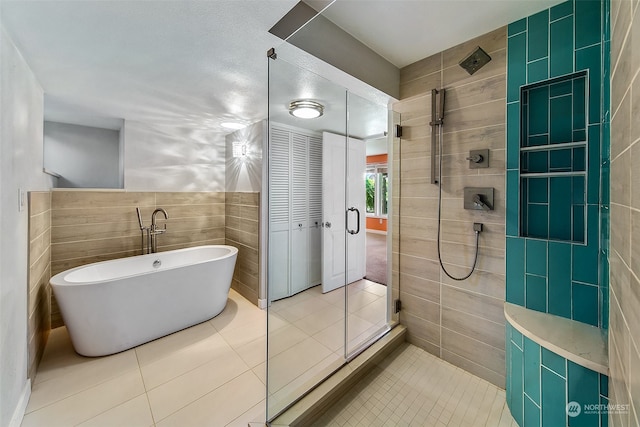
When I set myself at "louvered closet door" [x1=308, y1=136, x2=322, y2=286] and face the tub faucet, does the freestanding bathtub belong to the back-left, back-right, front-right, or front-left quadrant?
front-left

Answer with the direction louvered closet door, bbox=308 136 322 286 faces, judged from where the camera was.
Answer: facing the viewer and to the right of the viewer

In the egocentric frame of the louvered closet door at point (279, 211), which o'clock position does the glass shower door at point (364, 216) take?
The glass shower door is roughly at 10 o'clock from the louvered closet door.

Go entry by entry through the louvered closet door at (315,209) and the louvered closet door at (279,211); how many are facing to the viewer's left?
0
